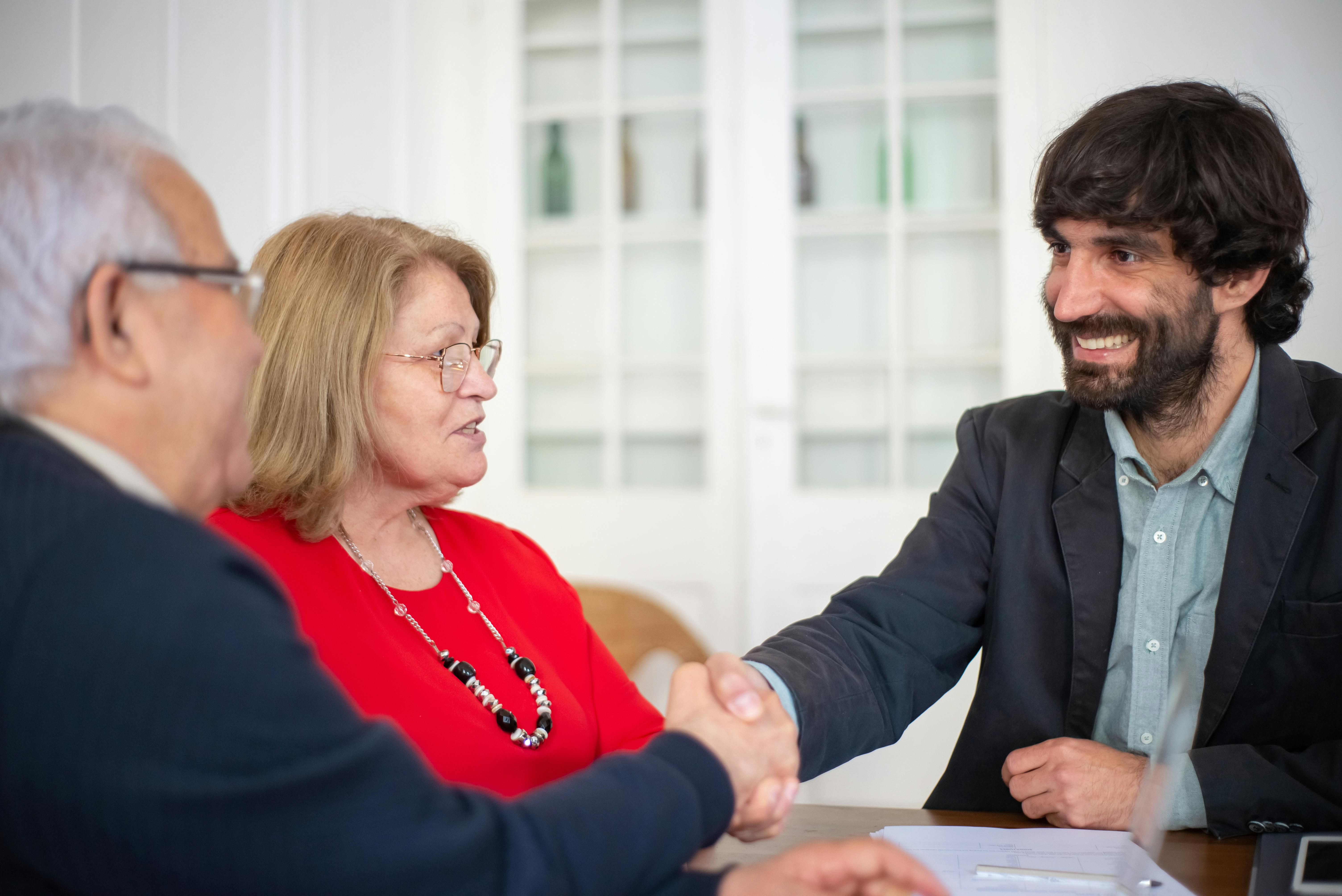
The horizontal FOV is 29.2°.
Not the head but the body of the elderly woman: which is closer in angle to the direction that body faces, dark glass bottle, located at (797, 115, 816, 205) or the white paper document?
the white paper document

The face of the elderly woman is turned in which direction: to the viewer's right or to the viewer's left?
to the viewer's right

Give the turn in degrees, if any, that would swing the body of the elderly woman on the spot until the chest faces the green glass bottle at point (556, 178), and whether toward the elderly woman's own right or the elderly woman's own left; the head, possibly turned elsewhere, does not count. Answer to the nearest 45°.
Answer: approximately 135° to the elderly woman's own left

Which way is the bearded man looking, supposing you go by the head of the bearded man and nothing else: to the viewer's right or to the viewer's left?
to the viewer's left

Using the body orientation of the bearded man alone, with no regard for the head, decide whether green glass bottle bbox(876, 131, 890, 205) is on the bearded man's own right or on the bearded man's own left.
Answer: on the bearded man's own right

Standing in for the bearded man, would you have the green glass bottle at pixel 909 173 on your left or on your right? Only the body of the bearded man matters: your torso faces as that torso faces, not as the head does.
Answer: on your right

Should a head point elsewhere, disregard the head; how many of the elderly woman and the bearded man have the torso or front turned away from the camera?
0

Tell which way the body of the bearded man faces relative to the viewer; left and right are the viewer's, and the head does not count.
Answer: facing the viewer and to the left of the viewer
